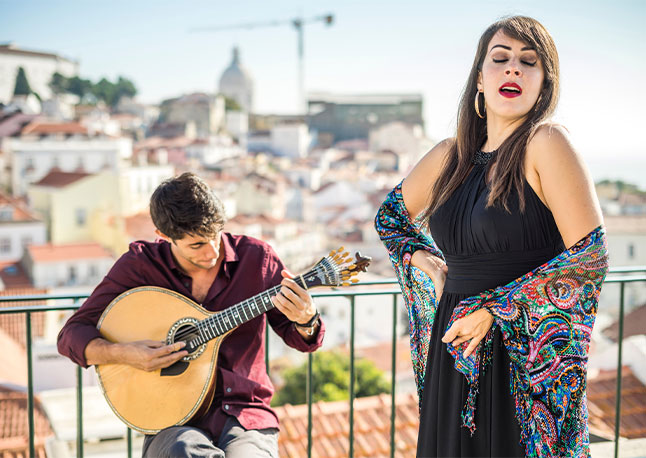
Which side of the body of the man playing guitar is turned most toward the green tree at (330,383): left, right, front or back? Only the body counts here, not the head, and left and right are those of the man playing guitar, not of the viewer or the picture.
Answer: back

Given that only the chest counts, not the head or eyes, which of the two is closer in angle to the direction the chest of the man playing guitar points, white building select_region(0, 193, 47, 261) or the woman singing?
the woman singing

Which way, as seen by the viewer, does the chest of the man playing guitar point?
toward the camera

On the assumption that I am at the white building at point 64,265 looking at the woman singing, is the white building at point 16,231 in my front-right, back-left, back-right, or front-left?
back-right

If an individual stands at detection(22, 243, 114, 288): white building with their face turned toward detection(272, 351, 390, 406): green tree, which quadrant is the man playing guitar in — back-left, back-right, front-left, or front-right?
front-right

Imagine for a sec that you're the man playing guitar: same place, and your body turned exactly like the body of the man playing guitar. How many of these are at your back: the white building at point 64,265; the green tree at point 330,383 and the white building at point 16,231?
3

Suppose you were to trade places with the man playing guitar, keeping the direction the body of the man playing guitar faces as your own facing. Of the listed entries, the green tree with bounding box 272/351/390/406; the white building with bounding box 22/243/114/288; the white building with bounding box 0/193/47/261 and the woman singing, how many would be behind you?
3

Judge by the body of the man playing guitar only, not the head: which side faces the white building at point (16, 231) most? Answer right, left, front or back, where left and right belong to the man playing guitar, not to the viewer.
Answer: back

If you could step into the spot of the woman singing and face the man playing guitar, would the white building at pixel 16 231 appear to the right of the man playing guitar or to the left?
right

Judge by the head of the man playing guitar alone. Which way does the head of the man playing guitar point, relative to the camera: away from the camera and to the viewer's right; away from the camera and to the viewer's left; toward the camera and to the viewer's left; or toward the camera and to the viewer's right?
toward the camera and to the viewer's right

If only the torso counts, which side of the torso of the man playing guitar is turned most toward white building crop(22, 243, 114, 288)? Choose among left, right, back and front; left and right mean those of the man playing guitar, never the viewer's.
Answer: back

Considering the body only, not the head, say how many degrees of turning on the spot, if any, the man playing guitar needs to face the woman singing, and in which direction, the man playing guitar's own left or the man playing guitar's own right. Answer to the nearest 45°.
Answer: approximately 45° to the man playing guitar's own left

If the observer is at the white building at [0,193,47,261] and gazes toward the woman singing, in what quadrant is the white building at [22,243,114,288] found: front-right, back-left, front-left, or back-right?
front-left
